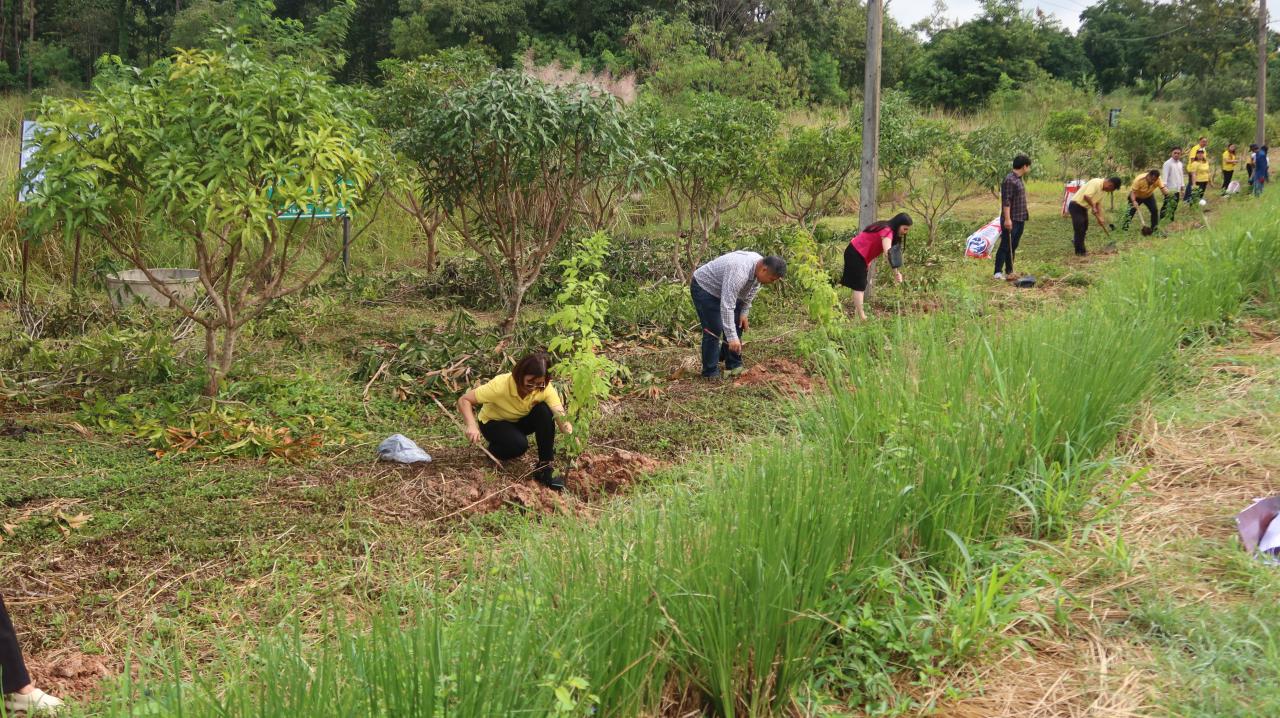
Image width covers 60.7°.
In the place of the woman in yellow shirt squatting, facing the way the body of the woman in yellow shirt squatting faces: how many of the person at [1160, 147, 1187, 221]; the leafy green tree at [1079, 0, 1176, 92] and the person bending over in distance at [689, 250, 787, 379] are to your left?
3

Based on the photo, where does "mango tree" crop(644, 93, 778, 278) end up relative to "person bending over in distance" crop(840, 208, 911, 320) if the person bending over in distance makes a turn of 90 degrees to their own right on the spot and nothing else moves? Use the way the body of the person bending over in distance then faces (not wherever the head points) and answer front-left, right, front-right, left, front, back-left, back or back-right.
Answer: back-right

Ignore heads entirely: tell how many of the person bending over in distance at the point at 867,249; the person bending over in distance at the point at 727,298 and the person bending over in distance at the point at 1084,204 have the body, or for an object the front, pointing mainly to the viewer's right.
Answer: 3

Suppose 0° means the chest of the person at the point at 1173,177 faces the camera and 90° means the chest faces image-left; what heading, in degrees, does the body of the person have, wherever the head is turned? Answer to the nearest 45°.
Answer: approximately 315°

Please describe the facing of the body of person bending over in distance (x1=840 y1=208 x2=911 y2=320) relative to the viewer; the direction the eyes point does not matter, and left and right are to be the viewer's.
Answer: facing to the right of the viewer

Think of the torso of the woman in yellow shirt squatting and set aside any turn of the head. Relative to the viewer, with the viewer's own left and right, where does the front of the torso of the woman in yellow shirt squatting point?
facing the viewer and to the right of the viewer

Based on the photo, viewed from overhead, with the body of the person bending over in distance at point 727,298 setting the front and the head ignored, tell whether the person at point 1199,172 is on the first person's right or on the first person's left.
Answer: on the first person's left

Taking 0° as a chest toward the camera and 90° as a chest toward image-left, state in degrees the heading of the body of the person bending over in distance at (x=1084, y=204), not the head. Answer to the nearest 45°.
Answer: approximately 270°

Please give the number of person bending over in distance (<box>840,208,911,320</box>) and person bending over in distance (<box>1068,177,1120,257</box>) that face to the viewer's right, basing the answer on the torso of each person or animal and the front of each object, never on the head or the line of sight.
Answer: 2

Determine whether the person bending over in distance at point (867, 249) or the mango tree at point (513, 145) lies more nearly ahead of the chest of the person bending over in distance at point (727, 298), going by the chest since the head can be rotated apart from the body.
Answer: the person bending over in distance

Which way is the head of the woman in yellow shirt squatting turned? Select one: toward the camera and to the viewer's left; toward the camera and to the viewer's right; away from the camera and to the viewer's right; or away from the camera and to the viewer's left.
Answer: toward the camera and to the viewer's right

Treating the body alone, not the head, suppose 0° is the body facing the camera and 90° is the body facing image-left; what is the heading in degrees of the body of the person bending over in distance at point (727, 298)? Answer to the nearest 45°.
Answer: approximately 270°
